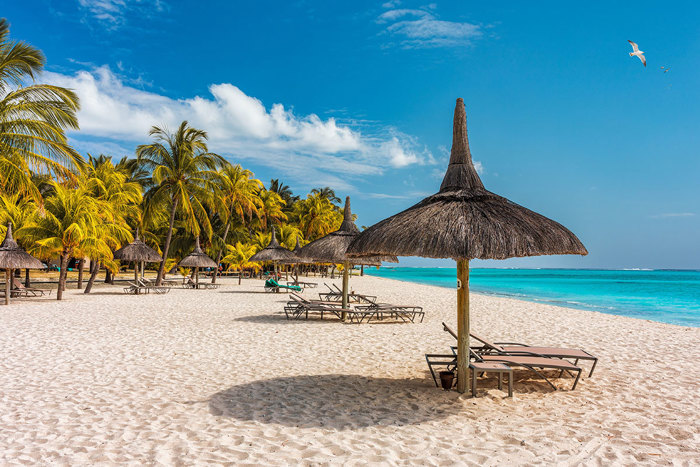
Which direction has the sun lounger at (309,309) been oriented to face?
to the viewer's right

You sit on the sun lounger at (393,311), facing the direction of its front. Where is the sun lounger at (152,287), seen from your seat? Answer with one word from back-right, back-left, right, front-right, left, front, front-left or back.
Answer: back-left

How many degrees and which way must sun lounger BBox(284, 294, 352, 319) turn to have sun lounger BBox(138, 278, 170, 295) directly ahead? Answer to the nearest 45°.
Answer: approximately 135° to its left

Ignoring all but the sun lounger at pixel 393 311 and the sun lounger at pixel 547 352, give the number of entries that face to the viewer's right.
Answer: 2

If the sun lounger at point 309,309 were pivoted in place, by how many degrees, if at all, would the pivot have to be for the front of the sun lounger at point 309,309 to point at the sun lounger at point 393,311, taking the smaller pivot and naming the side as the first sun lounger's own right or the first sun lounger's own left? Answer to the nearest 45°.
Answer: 0° — it already faces it

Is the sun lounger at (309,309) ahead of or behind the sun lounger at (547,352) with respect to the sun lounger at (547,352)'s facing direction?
behind

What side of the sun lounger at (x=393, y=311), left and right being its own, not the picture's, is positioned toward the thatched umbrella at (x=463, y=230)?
right

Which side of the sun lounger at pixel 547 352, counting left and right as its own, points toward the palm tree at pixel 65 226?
back

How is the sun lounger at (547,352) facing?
to the viewer's right

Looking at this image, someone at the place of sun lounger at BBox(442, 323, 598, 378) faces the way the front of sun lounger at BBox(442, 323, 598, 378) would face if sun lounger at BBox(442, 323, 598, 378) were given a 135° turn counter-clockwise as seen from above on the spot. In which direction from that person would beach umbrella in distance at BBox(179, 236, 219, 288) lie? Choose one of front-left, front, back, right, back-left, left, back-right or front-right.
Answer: front

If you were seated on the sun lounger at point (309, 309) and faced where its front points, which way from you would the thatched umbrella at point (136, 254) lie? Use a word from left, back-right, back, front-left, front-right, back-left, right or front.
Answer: back-left

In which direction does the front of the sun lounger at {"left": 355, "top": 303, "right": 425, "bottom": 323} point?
to the viewer's right

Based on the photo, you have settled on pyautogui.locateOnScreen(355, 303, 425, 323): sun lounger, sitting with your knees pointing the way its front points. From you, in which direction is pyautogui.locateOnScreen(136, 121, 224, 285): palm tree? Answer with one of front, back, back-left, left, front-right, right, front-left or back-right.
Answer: back-left

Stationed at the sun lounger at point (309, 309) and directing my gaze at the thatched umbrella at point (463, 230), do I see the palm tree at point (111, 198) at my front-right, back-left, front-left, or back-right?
back-right
